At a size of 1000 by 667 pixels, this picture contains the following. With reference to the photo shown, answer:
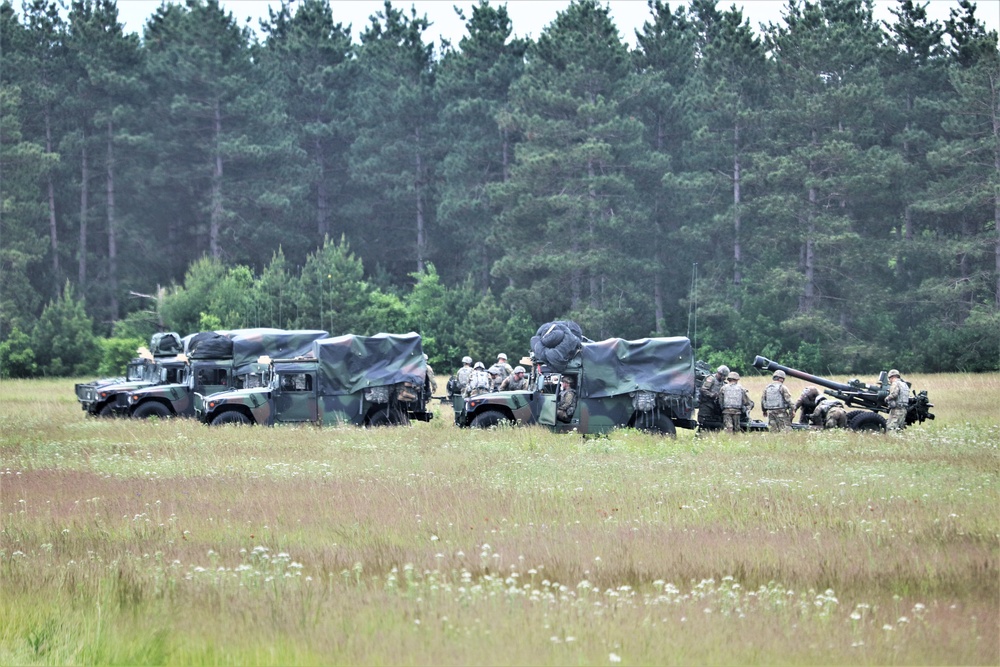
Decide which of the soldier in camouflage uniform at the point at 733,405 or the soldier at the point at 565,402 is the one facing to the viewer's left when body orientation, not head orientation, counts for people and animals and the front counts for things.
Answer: the soldier

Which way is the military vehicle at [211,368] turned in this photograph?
to the viewer's left

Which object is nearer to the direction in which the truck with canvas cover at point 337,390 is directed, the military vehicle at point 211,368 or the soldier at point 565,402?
the military vehicle

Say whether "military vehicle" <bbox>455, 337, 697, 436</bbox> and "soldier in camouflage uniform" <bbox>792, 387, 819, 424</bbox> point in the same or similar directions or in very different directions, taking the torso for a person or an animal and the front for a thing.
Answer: very different directions

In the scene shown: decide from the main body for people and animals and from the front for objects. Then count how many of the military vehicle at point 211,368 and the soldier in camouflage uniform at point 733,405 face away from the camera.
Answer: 1

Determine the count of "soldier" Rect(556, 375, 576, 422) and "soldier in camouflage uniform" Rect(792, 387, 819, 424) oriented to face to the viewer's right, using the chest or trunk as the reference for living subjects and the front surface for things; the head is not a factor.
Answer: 1

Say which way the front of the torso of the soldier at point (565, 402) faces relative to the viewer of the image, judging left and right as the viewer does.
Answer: facing to the left of the viewer

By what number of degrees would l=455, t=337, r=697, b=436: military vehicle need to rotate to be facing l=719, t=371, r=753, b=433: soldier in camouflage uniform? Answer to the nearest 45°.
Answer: approximately 180°

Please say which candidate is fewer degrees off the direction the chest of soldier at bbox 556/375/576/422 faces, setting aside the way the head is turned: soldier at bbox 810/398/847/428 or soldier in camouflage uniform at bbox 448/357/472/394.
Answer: the soldier in camouflage uniform

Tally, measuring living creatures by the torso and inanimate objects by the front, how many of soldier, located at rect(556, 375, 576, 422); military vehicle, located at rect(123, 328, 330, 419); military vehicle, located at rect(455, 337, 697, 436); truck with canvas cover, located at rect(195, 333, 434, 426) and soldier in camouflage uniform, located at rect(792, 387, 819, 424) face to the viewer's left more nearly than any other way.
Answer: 4

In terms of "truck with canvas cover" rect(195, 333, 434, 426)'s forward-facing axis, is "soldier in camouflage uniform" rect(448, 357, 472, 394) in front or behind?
behind

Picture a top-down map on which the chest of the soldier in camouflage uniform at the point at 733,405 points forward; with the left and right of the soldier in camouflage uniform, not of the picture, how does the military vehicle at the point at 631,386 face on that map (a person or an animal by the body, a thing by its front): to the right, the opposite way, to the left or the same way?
to the left

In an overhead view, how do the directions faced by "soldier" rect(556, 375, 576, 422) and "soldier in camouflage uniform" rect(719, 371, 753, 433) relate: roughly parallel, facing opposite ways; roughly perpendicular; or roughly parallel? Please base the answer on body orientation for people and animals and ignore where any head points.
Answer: roughly perpendicular
